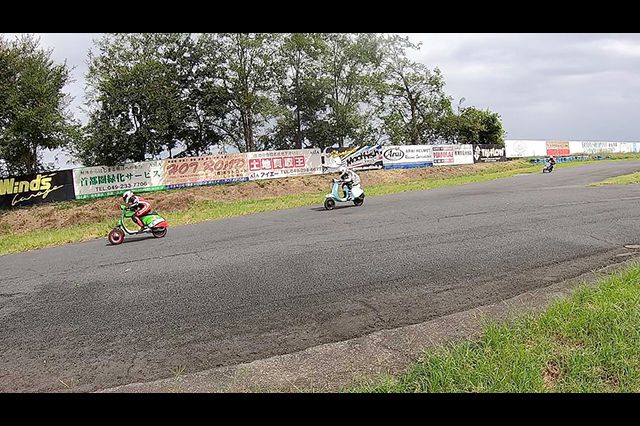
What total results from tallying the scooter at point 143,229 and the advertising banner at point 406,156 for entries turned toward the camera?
1

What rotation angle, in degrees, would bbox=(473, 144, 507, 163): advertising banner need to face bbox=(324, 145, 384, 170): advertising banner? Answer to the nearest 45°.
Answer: approximately 45° to its right

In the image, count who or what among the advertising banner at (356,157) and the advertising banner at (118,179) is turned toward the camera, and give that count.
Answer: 2

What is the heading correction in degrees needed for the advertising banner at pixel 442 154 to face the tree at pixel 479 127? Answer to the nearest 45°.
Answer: approximately 180°

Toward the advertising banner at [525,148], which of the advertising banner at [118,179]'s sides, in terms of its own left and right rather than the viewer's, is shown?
left

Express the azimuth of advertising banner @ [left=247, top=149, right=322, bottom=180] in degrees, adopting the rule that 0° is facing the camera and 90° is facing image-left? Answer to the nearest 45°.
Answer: approximately 0°

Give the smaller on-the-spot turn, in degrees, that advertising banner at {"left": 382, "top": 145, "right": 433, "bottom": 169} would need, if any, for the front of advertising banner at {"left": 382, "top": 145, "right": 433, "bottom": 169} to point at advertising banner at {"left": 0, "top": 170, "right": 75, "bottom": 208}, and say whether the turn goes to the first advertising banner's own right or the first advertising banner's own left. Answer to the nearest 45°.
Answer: approximately 45° to the first advertising banner's own right

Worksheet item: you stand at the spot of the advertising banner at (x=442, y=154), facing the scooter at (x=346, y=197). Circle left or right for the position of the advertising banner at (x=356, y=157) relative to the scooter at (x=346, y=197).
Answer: right

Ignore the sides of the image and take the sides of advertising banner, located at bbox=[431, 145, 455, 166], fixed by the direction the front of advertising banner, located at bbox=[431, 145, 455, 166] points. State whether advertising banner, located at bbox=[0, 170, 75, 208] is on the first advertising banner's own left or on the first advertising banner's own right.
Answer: on the first advertising banner's own right

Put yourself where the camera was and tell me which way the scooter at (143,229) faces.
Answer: facing to the left of the viewer

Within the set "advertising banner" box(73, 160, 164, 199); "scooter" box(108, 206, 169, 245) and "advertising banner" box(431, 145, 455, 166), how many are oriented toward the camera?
2
